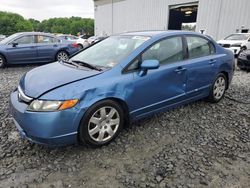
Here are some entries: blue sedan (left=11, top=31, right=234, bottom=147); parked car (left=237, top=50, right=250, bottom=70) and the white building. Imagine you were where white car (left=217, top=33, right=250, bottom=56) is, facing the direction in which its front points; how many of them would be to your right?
1

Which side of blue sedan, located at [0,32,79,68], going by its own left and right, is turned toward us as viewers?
left

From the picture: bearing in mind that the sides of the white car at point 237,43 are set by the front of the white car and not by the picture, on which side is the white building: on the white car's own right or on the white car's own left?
on the white car's own right

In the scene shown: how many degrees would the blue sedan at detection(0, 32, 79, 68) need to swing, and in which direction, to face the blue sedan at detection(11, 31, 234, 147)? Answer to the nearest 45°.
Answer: approximately 90° to its left

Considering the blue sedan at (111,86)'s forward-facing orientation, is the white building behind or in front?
behind

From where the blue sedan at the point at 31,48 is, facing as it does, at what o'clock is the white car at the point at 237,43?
The white car is roughly at 6 o'clock from the blue sedan.
